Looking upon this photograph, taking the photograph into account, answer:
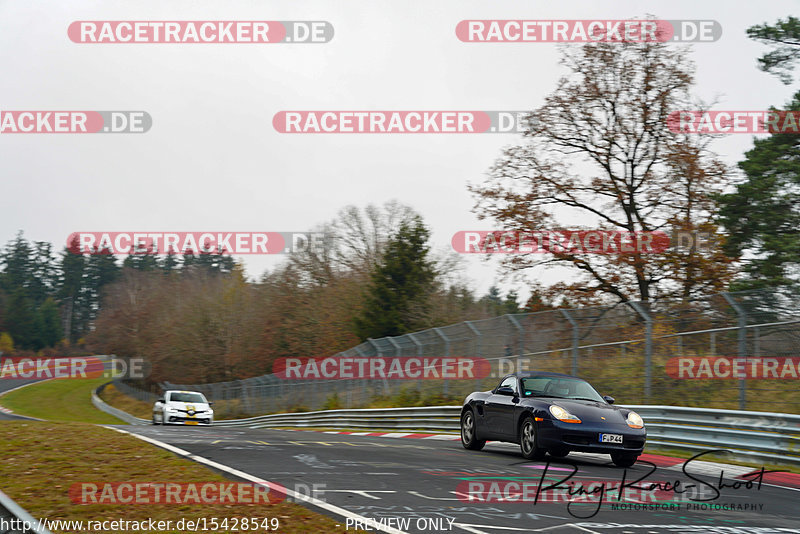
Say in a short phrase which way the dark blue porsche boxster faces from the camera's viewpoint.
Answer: facing the viewer and to the right of the viewer

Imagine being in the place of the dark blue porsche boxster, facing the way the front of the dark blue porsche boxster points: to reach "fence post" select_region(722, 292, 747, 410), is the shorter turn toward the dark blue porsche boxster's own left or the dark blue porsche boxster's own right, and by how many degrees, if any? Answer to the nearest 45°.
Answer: approximately 90° to the dark blue porsche boxster's own left

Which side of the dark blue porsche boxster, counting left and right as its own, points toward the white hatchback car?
back

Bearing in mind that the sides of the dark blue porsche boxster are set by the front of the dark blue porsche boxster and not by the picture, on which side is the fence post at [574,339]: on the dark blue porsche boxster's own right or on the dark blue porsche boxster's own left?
on the dark blue porsche boxster's own left

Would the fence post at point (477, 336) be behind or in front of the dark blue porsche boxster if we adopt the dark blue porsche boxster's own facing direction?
behind

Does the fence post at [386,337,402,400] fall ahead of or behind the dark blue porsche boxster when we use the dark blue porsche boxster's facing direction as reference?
behind
